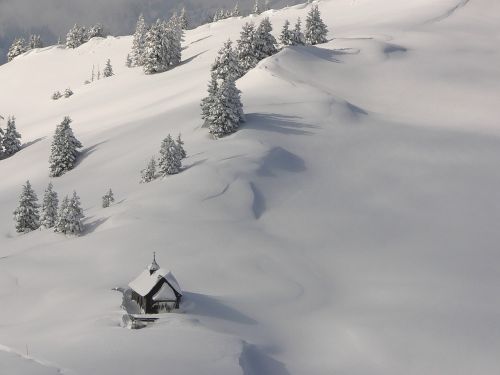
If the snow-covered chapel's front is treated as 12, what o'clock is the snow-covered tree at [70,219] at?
The snow-covered tree is roughly at 7 o'clock from the snow-covered chapel.

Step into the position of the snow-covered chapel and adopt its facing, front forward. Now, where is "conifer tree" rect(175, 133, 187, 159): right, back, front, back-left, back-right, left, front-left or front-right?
back-left

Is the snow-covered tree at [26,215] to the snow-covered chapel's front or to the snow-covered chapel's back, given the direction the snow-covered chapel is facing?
to the back

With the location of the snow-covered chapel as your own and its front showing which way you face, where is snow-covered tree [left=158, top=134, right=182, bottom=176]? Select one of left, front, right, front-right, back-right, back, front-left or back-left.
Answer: back-left

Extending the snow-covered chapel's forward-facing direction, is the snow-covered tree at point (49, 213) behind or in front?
behind

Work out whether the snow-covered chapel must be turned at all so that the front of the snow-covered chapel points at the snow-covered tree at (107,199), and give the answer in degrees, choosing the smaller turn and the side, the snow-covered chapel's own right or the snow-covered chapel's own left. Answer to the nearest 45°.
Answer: approximately 135° to the snow-covered chapel's own left

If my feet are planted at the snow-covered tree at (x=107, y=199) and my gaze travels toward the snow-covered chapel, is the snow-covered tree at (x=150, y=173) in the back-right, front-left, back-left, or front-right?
back-left

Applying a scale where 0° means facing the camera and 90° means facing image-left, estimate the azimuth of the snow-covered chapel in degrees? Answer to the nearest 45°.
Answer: approximately 315°

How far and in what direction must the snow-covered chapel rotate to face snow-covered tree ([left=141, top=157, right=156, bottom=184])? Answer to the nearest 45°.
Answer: approximately 135° to its left
